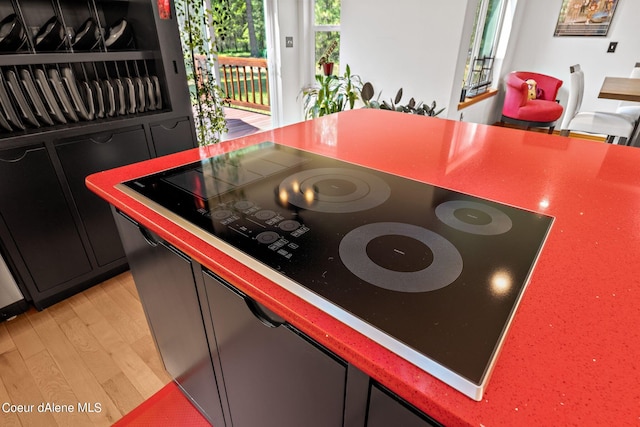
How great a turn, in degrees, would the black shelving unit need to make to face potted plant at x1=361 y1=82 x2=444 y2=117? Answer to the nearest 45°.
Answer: approximately 45° to its left

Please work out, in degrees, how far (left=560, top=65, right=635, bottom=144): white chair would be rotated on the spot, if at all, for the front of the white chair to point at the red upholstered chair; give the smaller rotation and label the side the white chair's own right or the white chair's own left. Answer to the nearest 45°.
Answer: approximately 135° to the white chair's own left

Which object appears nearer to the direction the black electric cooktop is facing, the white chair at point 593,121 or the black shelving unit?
the black shelving unit

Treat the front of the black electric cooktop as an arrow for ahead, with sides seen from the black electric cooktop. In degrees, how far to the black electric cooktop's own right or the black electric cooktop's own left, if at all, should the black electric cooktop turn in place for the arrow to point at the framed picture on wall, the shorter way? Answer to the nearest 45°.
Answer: approximately 180°

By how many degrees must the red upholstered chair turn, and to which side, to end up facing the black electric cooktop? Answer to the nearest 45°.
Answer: approximately 45° to its right

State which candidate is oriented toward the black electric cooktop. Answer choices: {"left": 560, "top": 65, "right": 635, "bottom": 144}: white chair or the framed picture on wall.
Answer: the framed picture on wall
